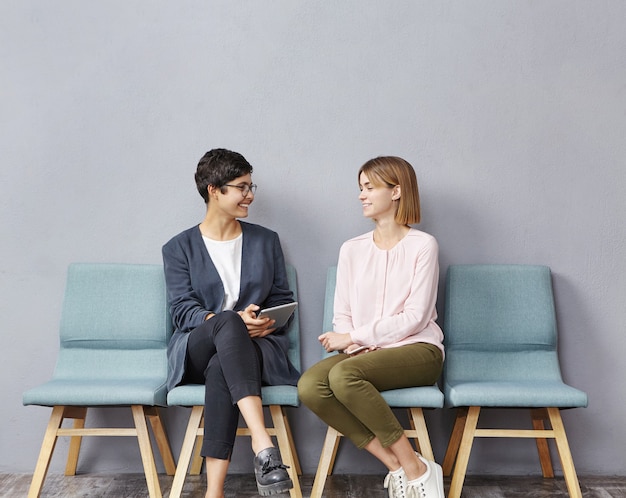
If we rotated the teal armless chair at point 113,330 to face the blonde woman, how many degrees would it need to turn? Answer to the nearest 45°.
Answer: approximately 45° to its left

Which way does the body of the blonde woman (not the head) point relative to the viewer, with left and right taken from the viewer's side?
facing the viewer and to the left of the viewer

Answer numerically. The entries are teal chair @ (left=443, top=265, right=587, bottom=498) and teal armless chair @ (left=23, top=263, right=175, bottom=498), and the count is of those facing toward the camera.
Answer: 2

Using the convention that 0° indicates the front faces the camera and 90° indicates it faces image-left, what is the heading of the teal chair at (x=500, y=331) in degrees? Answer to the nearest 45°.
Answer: approximately 0°

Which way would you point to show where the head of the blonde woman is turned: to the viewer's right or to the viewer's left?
to the viewer's left

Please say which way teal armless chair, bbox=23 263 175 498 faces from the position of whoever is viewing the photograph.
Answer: facing the viewer

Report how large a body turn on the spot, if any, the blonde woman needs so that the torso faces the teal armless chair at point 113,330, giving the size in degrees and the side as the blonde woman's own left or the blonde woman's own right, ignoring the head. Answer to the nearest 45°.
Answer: approximately 45° to the blonde woman's own right
